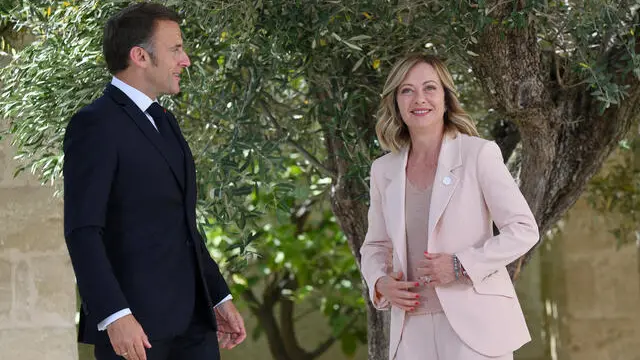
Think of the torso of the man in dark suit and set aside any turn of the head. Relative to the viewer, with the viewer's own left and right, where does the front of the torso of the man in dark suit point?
facing the viewer and to the right of the viewer

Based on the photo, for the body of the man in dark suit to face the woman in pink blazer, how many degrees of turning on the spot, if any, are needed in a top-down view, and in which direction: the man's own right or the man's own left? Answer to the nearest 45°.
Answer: approximately 45° to the man's own left

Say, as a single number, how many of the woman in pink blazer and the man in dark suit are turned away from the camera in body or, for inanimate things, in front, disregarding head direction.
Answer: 0

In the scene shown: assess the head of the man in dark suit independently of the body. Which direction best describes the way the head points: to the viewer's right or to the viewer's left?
to the viewer's right
